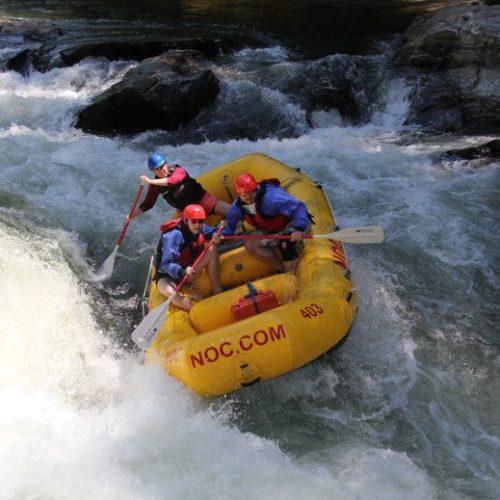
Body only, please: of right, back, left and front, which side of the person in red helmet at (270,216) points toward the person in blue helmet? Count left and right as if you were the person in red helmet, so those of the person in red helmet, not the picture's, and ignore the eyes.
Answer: right

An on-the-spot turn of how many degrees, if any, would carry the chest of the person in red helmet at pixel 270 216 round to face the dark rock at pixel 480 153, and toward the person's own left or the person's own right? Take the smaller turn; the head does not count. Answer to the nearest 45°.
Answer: approximately 180°

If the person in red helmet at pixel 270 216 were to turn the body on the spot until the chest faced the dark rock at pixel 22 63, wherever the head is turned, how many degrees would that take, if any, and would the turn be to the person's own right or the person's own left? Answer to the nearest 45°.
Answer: approximately 90° to the person's own right

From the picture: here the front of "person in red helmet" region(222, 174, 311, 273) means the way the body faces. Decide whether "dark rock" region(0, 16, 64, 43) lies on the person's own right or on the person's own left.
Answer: on the person's own right

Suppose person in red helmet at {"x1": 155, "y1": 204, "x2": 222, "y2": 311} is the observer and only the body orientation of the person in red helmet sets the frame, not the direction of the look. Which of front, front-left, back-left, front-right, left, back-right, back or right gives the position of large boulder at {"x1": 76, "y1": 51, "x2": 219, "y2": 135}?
back-left

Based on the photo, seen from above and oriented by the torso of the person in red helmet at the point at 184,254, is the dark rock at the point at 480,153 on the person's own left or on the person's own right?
on the person's own left

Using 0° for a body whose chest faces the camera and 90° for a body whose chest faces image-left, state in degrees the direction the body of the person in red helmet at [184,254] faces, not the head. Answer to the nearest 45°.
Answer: approximately 315°

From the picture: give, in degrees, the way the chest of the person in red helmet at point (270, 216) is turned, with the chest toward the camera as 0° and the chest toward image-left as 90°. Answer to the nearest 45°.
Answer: approximately 45°
